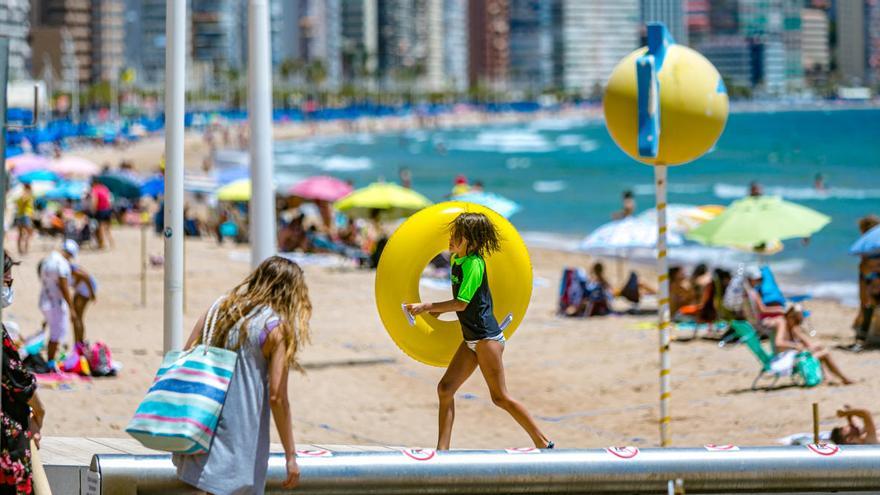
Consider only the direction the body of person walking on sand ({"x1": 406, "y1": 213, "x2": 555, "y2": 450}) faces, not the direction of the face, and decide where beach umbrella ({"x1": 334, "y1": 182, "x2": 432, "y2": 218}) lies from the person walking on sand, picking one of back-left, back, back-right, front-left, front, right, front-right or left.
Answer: right

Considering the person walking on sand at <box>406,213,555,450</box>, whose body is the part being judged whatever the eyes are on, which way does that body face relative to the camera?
to the viewer's left

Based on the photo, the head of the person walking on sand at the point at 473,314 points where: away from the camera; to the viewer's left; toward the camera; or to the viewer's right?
to the viewer's left
